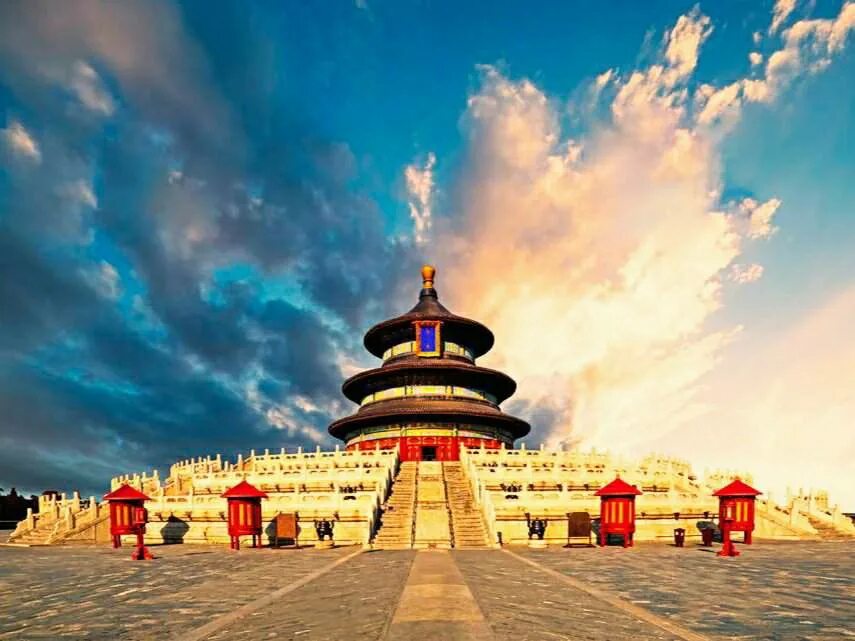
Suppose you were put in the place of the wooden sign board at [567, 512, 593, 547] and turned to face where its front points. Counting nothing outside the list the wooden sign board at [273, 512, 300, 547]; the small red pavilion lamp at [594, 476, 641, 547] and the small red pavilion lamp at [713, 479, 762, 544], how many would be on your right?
1

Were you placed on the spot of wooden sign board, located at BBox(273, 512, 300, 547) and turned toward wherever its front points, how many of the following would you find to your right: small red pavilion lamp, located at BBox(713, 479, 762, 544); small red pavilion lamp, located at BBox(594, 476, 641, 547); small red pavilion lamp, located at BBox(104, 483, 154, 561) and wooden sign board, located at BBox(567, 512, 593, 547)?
1

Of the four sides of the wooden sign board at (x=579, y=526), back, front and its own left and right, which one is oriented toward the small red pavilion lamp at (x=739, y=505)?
left

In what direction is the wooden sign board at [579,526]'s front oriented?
toward the camera

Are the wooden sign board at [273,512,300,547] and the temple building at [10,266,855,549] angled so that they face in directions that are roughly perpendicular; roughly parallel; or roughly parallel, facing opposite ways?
roughly parallel

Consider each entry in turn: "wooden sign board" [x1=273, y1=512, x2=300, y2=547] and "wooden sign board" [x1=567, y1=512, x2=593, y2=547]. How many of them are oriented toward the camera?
2

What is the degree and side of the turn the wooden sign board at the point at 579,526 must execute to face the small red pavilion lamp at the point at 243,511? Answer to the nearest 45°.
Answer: approximately 90° to its right

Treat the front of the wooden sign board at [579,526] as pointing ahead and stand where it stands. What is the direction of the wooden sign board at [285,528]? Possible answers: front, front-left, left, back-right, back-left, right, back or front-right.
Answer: right

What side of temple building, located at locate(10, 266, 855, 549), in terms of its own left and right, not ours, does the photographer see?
front

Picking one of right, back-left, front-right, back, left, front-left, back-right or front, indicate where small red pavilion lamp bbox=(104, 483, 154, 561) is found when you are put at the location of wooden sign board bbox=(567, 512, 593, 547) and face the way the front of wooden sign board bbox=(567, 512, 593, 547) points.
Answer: right

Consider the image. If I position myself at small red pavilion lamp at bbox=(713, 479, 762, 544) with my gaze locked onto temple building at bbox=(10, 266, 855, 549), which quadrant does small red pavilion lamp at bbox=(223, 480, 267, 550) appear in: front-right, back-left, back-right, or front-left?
front-left
